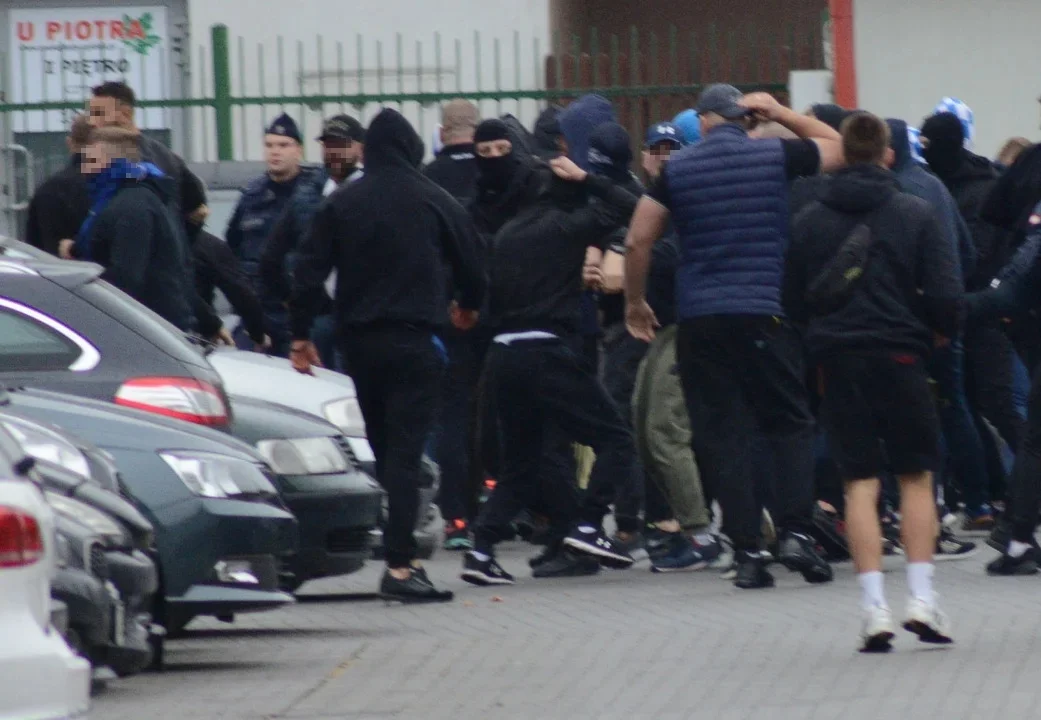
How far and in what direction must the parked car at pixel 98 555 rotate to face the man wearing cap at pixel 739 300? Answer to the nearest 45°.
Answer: approximately 90° to its left

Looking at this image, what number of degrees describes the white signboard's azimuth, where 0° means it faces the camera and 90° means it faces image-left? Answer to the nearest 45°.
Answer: approximately 0°

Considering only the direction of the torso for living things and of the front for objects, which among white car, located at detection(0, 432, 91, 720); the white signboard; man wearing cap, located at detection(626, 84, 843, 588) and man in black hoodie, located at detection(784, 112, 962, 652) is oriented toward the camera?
the white signboard

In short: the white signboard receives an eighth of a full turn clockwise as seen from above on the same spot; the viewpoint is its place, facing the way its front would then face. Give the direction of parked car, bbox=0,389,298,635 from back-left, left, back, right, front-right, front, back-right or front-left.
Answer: front-left

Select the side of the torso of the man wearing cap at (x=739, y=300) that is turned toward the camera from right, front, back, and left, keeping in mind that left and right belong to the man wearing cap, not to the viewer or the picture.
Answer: back

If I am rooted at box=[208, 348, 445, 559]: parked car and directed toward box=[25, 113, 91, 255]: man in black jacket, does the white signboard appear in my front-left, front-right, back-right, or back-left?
front-right

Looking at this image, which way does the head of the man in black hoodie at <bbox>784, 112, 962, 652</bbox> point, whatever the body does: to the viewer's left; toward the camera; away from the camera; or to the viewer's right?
away from the camera

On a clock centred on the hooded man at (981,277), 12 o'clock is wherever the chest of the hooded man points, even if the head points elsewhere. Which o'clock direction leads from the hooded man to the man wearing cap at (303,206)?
The man wearing cap is roughly at 12 o'clock from the hooded man.

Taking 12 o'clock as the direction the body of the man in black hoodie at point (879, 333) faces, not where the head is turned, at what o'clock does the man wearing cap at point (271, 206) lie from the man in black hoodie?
The man wearing cap is roughly at 11 o'clock from the man in black hoodie.

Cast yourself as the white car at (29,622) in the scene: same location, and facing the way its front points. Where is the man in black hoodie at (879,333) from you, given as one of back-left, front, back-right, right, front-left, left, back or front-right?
right

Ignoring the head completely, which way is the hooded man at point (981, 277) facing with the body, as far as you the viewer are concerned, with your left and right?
facing to the left of the viewer

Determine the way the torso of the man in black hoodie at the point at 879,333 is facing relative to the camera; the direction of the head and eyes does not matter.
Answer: away from the camera

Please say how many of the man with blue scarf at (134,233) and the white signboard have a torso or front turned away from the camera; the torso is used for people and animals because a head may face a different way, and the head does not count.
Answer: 0

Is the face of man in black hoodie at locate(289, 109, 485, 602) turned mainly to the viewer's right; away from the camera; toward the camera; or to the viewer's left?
away from the camera
